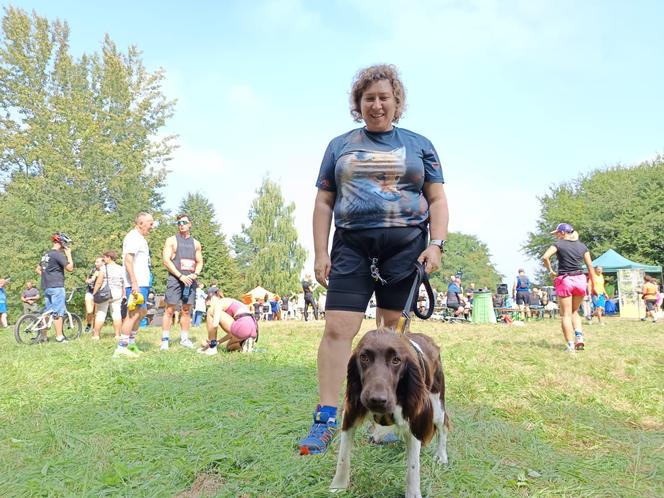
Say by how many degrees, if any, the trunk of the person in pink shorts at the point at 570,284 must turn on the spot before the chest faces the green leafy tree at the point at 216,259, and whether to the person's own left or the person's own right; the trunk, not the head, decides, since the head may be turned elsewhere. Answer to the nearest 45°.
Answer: approximately 45° to the person's own left

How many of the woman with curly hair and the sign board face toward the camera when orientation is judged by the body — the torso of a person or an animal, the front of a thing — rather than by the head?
2

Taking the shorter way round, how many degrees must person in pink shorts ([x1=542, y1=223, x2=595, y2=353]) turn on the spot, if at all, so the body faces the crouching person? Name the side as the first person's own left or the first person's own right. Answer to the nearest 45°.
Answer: approximately 135° to the first person's own left

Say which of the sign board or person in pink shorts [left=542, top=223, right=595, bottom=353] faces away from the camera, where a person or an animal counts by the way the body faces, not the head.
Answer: the person in pink shorts

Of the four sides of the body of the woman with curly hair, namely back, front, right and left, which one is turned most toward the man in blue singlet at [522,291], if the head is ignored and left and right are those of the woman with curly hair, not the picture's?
back

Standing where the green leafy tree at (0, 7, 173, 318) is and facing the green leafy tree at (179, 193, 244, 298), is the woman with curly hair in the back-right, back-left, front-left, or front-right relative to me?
back-right

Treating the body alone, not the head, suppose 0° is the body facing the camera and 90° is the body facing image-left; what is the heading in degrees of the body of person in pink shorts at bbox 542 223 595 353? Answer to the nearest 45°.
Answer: approximately 180°

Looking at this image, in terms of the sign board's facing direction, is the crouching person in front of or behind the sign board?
in front

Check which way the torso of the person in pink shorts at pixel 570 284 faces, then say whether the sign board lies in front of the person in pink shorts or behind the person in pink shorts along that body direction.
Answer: in front

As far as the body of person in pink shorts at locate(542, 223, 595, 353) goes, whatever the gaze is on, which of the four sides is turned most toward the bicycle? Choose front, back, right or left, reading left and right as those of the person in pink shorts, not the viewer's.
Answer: left

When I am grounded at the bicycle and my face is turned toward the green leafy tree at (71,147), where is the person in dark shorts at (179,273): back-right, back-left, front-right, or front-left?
back-right
